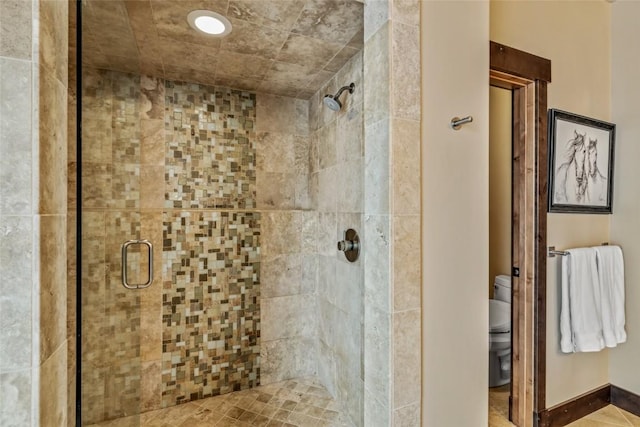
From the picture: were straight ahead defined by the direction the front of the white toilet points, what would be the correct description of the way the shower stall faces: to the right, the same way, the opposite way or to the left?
to the left

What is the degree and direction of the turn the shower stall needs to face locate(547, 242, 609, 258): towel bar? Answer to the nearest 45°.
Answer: approximately 45° to its left

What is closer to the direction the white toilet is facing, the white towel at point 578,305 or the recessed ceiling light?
the recessed ceiling light

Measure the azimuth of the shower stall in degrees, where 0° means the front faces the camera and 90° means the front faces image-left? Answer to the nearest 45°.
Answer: approximately 0°

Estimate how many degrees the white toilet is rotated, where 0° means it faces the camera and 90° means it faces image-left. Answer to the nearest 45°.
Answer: approximately 45°

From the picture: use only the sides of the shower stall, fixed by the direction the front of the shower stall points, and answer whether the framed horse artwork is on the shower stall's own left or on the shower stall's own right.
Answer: on the shower stall's own left

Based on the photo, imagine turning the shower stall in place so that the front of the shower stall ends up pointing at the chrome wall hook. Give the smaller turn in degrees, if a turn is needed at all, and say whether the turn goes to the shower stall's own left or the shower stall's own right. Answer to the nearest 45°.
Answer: approximately 45° to the shower stall's own left

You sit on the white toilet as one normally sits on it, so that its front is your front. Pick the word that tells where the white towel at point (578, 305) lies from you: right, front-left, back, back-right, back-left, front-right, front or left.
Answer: left

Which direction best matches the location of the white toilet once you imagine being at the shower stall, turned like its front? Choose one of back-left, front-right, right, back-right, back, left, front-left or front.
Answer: left

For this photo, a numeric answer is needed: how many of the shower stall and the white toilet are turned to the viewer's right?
0

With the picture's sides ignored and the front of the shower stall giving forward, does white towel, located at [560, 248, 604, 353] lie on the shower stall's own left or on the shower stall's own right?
on the shower stall's own left

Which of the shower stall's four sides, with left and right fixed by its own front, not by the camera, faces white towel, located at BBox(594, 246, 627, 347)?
left
